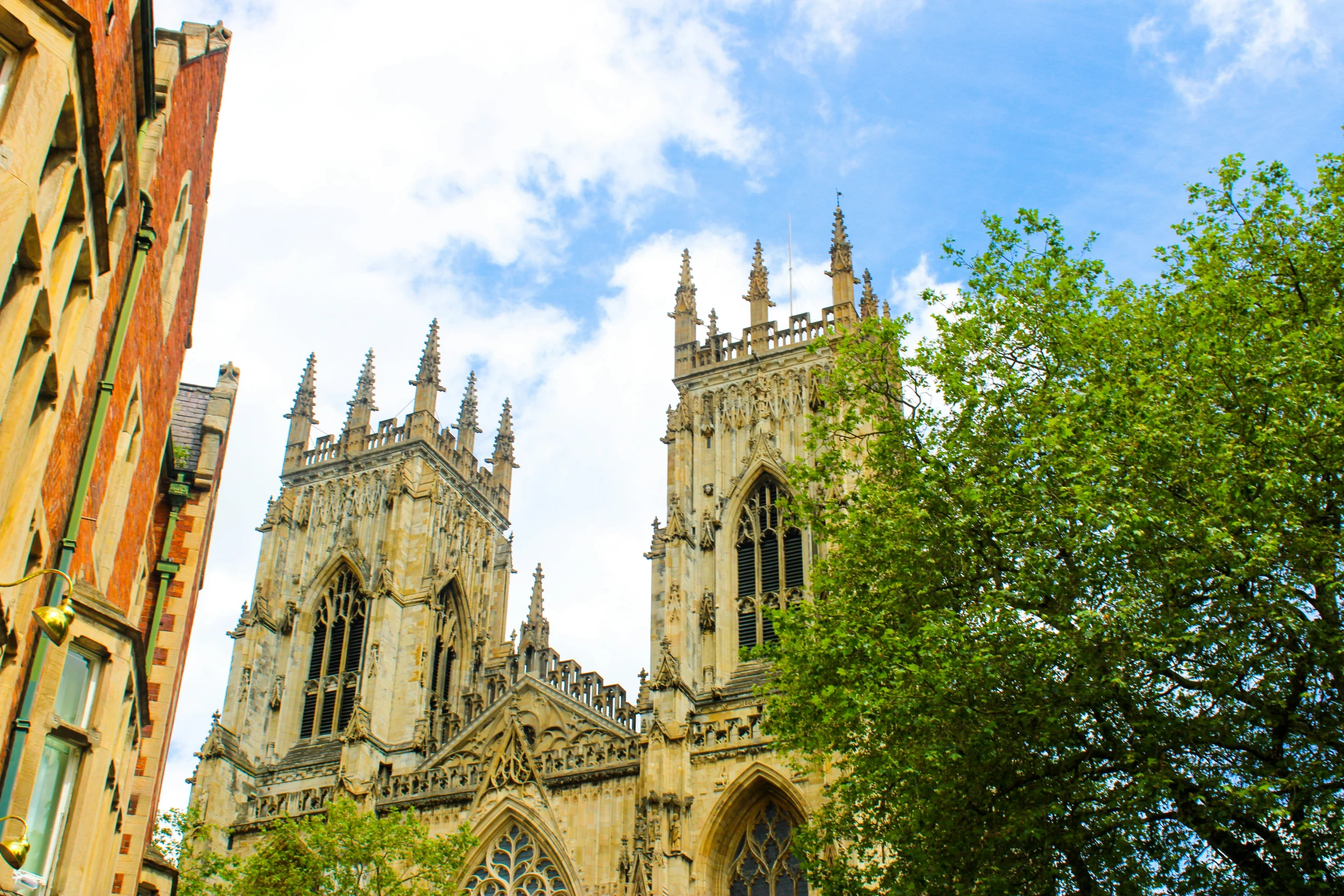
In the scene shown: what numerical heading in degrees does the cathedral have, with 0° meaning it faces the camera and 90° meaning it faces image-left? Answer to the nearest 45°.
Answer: approximately 45°

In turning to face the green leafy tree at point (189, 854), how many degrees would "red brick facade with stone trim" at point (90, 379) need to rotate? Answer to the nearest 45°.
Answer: approximately 90° to its left

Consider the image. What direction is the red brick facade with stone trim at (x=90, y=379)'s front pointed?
to the viewer's right

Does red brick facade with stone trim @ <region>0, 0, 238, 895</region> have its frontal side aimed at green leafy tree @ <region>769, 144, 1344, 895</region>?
yes

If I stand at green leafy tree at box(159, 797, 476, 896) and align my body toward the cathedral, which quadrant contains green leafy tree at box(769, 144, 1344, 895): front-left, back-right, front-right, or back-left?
back-right

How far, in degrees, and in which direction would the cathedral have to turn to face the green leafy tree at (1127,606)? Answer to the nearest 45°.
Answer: approximately 45° to its left
